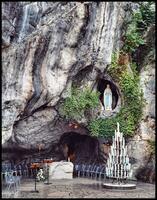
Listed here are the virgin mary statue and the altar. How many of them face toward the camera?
2

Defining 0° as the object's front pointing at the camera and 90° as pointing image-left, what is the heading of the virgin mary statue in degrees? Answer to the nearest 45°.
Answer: approximately 0°

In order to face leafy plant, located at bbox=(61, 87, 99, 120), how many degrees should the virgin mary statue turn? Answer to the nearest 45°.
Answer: approximately 45° to its right

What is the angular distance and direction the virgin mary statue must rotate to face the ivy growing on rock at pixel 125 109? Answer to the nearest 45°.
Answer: approximately 45° to its left

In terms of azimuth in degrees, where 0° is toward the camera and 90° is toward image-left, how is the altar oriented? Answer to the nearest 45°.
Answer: approximately 0°

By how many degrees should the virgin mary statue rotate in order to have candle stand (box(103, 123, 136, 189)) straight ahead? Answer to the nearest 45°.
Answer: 0° — it already faces it

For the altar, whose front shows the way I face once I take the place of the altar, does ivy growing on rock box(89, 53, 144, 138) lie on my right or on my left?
on my left
